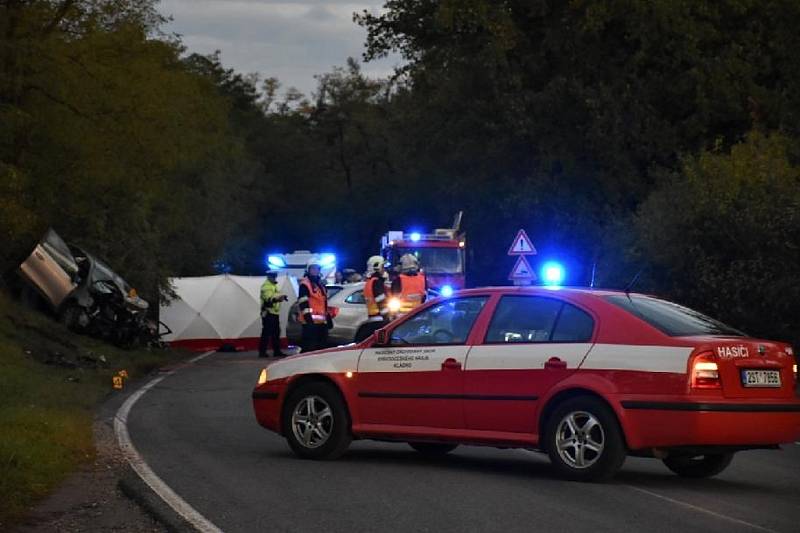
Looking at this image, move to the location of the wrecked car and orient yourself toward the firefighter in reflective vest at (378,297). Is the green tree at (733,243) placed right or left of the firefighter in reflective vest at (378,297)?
left

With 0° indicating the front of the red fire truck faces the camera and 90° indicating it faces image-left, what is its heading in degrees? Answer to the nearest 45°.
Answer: approximately 0°

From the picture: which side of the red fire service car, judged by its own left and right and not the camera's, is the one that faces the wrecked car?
front

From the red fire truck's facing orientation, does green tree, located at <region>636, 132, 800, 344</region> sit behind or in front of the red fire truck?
in front

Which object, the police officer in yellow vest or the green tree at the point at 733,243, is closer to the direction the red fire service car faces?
the police officer in yellow vest

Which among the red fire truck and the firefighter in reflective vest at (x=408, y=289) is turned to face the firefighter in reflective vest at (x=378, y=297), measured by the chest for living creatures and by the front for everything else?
the red fire truck

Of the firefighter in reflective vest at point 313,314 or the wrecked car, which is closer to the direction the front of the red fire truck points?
the firefighter in reflective vest

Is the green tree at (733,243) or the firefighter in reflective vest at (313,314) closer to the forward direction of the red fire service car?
the firefighter in reflective vest
